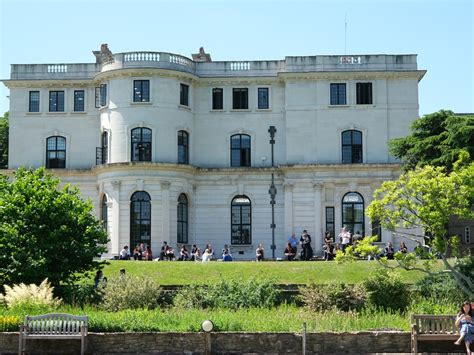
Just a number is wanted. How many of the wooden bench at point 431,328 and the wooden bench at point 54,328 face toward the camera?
2

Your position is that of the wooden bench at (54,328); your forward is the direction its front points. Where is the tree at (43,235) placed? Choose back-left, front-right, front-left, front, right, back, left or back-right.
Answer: back

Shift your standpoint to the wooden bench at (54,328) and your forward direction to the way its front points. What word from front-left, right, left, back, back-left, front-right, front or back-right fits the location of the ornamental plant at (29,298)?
back

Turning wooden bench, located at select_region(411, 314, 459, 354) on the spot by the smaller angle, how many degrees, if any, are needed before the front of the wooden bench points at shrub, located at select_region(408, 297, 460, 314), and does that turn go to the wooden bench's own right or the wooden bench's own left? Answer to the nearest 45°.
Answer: approximately 180°

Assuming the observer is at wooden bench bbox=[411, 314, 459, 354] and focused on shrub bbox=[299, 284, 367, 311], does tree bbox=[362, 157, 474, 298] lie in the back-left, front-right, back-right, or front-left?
front-right

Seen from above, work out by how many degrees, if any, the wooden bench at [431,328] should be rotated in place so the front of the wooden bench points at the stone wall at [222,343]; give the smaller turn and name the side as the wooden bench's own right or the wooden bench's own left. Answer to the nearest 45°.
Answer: approximately 90° to the wooden bench's own right

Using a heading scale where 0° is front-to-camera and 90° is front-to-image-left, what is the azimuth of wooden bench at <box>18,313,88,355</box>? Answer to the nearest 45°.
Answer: approximately 0°

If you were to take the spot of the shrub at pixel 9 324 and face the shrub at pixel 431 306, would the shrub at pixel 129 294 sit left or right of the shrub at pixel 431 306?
left

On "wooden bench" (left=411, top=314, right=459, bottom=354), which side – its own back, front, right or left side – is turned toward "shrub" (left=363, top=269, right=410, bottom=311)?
back

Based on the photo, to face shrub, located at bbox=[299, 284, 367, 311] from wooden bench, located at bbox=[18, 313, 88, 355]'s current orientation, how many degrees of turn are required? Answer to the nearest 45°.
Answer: approximately 90° to its left

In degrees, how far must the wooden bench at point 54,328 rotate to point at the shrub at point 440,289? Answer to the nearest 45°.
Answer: approximately 90° to its left

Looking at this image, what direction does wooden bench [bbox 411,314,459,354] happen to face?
toward the camera

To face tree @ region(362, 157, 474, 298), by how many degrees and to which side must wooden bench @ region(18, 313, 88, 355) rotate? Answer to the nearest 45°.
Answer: approximately 90° to its left

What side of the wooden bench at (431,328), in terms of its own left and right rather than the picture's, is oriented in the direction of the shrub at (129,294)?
right

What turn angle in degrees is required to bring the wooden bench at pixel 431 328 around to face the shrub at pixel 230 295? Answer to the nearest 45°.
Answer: approximately 135° to its right

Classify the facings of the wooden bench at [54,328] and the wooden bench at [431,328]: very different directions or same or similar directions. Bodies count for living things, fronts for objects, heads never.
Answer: same or similar directions
